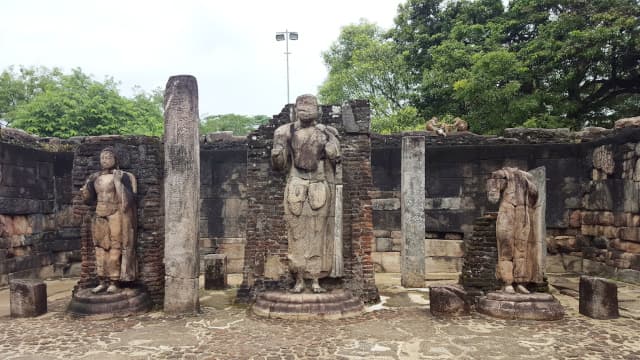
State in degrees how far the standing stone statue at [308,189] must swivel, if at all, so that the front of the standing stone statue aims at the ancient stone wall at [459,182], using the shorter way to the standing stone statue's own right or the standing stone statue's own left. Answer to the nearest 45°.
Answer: approximately 135° to the standing stone statue's own left

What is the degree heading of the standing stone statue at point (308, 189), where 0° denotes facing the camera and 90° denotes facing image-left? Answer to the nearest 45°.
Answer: approximately 0°

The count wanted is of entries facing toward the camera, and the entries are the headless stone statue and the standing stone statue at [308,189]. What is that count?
2

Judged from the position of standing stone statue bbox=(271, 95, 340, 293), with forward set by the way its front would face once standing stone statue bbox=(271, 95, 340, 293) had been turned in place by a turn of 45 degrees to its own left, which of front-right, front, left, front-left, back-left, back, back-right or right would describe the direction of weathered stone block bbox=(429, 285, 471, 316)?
front-left

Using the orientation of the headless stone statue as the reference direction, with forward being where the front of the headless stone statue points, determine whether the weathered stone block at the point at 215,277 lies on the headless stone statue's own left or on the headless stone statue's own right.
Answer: on the headless stone statue's own right

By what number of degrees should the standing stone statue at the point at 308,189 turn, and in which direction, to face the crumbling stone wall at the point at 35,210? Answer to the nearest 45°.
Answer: approximately 135° to its right

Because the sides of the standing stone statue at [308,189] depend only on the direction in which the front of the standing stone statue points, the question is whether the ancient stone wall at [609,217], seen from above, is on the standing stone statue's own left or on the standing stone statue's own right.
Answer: on the standing stone statue's own left

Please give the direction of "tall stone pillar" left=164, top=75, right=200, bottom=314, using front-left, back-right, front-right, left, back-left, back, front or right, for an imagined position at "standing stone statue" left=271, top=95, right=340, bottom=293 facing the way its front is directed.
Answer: right

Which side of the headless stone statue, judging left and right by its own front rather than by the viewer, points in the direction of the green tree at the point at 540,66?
back
